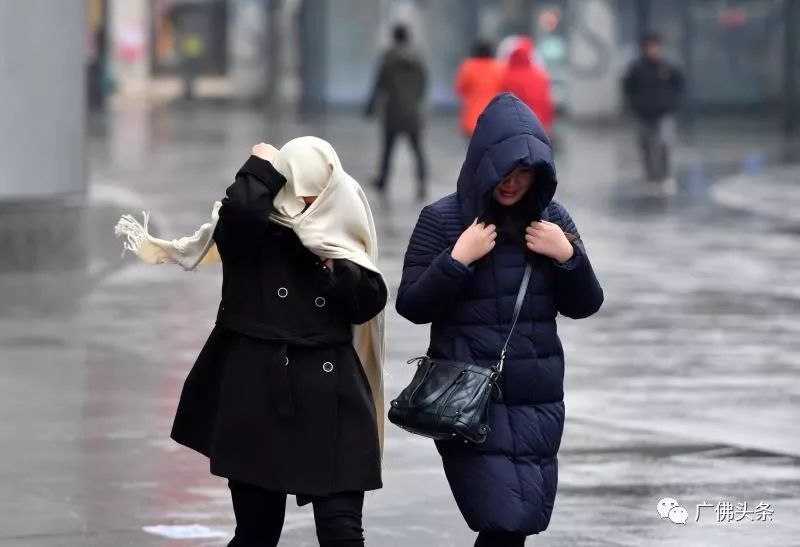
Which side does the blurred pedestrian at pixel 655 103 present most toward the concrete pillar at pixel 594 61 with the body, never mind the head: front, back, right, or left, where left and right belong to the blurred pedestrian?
back

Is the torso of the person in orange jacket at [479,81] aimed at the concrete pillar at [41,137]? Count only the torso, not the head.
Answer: no

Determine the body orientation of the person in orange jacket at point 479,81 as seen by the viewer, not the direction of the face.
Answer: away from the camera

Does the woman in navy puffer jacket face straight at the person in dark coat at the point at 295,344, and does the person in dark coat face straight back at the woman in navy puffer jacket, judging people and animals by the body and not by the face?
no

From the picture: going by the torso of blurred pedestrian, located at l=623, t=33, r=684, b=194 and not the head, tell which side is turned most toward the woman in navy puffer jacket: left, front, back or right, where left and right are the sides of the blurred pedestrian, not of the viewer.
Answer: front

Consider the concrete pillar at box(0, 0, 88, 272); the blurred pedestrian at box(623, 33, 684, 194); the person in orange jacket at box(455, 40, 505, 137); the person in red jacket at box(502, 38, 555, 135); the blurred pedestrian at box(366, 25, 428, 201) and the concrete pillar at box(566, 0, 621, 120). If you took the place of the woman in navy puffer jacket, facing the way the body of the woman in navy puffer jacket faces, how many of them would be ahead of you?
0

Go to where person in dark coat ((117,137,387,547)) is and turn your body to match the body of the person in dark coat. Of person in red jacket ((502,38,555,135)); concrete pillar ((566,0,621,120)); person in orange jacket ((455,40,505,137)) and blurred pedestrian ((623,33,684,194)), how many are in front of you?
0

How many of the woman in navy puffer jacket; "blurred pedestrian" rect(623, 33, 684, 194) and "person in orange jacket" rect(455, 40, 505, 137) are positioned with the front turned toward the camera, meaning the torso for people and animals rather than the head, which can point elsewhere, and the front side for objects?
2

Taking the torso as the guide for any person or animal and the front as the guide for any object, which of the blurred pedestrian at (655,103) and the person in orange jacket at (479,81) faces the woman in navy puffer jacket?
the blurred pedestrian

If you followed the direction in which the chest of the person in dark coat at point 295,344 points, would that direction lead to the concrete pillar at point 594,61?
no

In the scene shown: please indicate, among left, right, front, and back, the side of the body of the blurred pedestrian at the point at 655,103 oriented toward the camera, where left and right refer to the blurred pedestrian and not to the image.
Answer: front

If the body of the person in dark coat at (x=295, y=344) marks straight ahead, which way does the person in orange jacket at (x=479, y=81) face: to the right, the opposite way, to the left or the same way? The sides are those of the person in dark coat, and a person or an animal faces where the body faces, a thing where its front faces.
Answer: the opposite way

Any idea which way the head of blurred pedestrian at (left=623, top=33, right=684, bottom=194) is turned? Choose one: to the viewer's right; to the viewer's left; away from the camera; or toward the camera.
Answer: toward the camera

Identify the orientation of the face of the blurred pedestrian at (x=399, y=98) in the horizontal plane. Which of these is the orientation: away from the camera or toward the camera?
away from the camera

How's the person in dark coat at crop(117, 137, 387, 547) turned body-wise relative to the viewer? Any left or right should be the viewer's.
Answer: facing the viewer

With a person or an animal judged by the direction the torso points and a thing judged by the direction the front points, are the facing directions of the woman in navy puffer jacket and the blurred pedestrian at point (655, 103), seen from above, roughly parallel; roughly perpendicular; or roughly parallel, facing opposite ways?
roughly parallel

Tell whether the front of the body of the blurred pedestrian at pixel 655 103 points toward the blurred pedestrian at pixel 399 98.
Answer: no

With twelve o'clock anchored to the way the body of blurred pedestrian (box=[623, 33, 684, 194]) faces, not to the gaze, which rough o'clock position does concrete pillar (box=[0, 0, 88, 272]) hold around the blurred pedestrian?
The concrete pillar is roughly at 1 o'clock from the blurred pedestrian.

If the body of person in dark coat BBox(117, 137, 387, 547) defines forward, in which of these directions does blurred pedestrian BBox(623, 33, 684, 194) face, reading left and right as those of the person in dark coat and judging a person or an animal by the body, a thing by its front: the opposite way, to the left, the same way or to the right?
the same way
